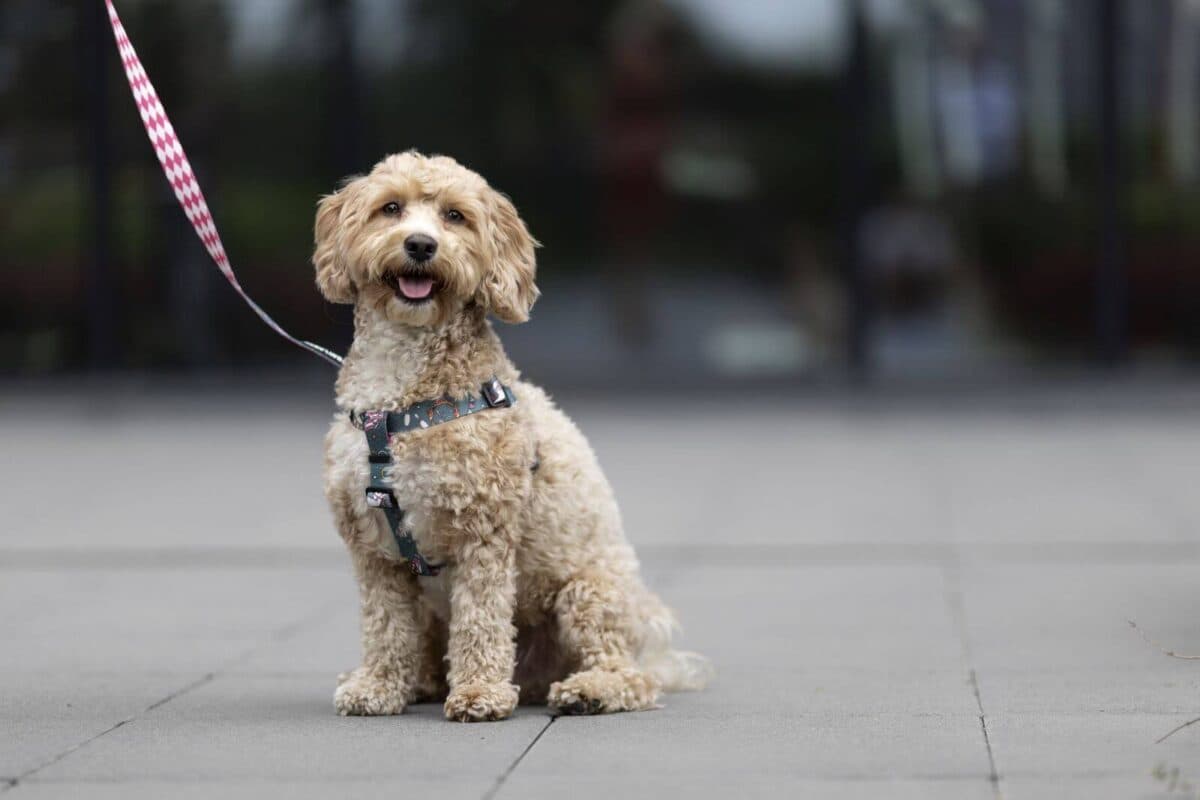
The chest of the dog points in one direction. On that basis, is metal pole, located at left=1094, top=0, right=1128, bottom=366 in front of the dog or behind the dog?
behind

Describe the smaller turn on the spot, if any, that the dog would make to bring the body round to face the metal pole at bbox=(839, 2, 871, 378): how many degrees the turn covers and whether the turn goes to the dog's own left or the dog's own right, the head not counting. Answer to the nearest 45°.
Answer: approximately 135° to the dog's own right

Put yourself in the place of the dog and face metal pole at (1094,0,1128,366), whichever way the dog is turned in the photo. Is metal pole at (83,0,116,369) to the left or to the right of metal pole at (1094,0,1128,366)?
left

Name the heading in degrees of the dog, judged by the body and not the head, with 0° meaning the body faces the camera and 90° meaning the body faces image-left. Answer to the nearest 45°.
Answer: approximately 45°

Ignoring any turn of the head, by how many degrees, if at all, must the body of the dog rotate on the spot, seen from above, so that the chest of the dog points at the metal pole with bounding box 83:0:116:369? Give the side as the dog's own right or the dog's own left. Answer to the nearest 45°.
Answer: approximately 135° to the dog's own right
